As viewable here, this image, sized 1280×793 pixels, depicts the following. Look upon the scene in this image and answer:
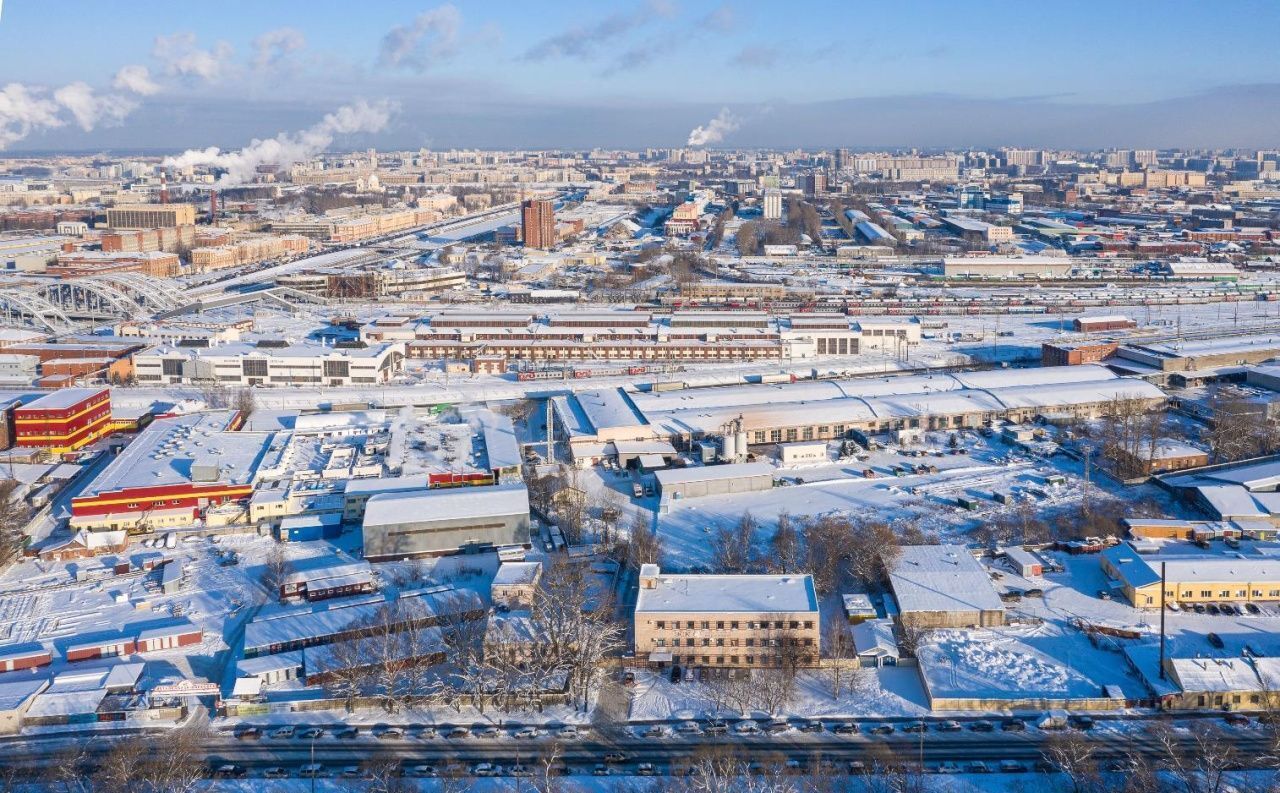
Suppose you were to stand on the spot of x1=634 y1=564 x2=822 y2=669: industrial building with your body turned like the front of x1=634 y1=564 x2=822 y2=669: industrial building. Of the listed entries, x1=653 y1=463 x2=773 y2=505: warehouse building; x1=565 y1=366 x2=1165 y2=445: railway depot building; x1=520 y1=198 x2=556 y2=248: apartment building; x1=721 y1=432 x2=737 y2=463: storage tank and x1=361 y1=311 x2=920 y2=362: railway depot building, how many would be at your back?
5

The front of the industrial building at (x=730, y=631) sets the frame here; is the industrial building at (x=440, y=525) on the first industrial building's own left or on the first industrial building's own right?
on the first industrial building's own right

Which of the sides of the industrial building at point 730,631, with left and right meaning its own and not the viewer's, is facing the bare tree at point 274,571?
right

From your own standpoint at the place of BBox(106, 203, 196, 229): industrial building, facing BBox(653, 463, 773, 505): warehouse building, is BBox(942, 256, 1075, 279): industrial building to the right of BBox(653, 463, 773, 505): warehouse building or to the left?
left

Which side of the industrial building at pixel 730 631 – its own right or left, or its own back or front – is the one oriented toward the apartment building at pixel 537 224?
back

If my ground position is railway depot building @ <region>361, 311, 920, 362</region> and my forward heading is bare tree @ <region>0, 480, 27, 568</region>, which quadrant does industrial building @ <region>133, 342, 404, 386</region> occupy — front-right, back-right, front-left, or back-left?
front-right

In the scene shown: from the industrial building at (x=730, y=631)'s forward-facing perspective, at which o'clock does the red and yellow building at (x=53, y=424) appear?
The red and yellow building is roughly at 4 o'clock from the industrial building.

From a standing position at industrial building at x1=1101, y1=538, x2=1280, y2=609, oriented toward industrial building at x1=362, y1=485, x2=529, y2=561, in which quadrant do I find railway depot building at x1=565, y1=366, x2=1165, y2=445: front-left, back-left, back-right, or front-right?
front-right

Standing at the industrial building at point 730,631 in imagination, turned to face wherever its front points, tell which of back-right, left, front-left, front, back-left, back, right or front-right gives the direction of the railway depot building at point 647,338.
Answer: back

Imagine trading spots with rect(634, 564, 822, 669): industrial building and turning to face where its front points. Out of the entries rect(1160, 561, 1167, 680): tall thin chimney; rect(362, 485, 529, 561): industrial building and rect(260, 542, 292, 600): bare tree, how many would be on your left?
1

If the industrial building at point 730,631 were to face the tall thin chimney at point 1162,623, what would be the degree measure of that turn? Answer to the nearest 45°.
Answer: approximately 90° to its left

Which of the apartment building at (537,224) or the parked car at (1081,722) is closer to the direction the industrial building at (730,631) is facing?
the parked car

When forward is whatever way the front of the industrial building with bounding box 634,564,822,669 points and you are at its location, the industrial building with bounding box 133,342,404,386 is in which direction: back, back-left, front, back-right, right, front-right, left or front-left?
back-right

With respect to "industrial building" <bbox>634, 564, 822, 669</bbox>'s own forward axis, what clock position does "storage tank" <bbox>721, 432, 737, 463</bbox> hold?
The storage tank is roughly at 6 o'clock from the industrial building.

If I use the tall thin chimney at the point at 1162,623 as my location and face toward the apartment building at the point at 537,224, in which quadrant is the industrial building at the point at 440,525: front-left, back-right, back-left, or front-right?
front-left

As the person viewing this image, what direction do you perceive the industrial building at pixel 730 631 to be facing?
facing the viewer
